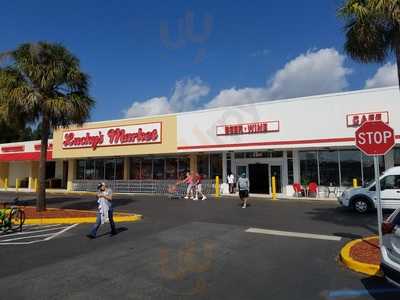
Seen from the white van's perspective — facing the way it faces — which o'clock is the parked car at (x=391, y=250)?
The parked car is roughly at 9 o'clock from the white van.

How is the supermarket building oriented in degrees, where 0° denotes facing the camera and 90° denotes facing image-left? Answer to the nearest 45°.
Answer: approximately 45°

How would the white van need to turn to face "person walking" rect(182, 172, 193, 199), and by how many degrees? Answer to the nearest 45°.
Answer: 0° — it already faces them

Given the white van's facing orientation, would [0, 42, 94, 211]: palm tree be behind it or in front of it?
in front

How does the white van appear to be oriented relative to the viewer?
to the viewer's left

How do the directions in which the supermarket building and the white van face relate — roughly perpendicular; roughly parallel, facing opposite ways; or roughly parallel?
roughly perpendicular

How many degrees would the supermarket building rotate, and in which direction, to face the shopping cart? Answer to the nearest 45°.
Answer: approximately 45° to its right

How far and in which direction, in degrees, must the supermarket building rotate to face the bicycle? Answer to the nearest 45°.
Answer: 0° — it already faces it

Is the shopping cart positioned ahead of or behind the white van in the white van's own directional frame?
ahead

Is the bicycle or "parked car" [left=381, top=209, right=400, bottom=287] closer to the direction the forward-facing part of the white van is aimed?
the bicycle

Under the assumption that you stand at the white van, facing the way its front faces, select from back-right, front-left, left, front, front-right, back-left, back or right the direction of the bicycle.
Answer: front-left
